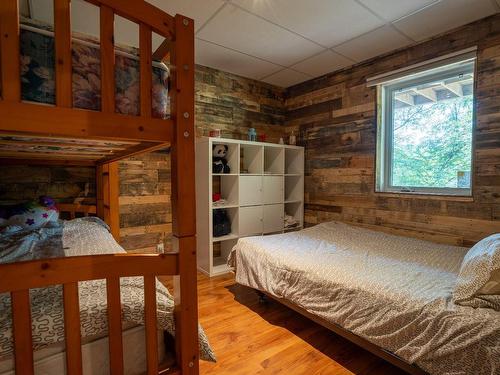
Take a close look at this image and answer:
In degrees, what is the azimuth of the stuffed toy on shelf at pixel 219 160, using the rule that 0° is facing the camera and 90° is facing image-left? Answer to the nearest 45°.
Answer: approximately 315°

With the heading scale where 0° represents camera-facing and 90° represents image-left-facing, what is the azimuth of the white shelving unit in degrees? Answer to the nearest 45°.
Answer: approximately 315°

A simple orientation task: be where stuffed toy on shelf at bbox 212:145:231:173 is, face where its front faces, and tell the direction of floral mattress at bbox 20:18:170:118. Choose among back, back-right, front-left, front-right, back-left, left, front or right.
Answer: front-right

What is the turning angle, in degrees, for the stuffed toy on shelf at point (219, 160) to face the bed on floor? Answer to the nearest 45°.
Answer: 0° — it already faces it

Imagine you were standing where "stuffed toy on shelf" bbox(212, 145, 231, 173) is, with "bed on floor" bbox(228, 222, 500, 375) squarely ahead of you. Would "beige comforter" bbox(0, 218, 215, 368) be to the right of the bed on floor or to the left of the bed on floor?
right

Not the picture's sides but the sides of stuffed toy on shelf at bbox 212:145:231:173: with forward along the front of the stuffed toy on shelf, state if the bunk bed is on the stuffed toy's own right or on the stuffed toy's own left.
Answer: on the stuffed toy's own right

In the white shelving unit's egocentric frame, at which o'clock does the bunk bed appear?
The bunk bed is roughly at 2 o'clock from the white shelving unit.
